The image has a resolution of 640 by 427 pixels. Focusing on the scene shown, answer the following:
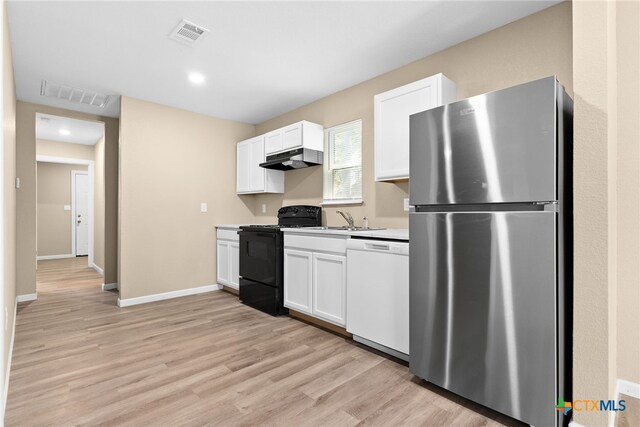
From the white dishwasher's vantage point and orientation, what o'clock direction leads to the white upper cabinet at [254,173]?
The white upper cabinet is roughly at 3 o'clock from the white dishwasher.

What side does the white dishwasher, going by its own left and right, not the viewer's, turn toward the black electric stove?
right

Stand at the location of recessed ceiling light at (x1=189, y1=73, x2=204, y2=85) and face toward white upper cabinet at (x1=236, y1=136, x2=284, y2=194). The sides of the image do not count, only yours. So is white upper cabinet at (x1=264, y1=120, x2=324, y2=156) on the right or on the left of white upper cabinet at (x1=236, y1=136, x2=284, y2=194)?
right

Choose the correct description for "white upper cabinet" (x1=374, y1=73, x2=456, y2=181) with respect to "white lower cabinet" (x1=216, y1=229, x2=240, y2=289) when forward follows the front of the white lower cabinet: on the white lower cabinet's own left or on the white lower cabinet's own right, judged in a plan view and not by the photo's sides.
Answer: on the white lower cabinet's own left

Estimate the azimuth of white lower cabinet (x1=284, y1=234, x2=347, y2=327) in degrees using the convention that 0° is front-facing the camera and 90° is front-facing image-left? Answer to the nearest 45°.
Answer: approximately 45°

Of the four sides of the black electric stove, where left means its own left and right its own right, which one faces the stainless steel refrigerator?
left

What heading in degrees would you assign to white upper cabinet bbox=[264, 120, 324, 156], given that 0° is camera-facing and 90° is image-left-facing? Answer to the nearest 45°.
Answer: approximately 45°
